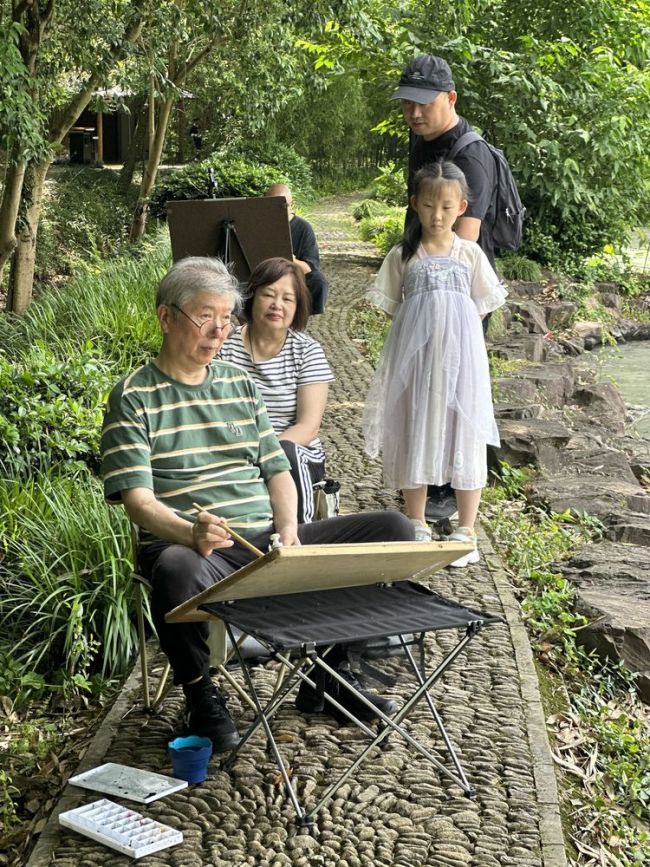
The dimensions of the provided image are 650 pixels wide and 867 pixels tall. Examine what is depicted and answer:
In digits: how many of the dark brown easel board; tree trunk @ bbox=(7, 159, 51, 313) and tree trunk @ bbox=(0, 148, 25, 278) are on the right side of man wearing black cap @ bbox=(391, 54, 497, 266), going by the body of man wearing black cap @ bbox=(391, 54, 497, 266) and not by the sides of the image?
3

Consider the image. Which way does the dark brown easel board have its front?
away from the camera

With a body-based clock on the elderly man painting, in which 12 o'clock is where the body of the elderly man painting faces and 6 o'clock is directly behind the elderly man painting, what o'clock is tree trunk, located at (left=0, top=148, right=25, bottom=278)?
The tree trunk is roughly at 7 o'clock from the elderly man painting.

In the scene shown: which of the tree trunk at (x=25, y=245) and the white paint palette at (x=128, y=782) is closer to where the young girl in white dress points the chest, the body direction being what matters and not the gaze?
the white paint palette

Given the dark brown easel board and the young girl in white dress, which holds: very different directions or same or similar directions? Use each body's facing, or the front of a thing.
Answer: very different directions

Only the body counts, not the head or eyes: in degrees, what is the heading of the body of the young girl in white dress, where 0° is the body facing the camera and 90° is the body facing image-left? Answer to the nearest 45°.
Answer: approximately 0°
